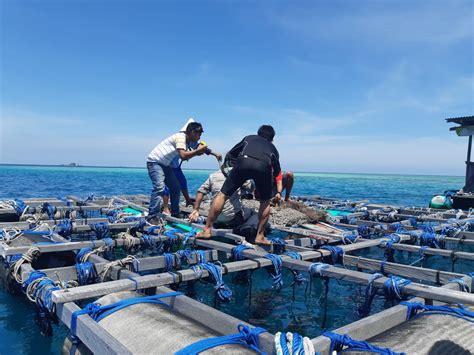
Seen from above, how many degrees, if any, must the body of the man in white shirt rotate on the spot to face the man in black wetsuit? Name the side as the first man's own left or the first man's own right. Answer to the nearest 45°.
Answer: approximately 45° to the first man's own right

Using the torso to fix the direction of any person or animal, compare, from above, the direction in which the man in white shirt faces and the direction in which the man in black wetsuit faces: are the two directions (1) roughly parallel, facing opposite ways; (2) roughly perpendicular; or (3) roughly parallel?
roughly perpendicular

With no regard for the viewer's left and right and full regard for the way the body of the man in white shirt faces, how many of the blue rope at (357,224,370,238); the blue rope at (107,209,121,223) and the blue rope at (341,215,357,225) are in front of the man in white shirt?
2

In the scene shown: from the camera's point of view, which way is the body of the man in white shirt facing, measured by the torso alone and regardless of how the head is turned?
to the viewer's right

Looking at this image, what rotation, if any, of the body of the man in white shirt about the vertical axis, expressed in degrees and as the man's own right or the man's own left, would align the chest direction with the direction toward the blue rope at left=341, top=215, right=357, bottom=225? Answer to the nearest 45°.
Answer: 0° — they already face it

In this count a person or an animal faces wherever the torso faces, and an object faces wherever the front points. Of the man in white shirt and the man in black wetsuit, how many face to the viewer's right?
1

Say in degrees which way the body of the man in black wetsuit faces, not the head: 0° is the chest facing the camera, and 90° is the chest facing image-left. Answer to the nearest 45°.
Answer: approximately 180°

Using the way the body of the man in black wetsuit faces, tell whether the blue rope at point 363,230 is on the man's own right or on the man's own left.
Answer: on the man's own right

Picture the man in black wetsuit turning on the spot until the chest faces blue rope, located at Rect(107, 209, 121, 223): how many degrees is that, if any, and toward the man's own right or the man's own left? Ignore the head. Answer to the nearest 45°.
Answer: approximately 45° to the man's own left

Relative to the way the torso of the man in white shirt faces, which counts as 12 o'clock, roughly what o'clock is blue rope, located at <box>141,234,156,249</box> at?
The blue rope is roughly at 3 o'clock from the man in white shirt.
